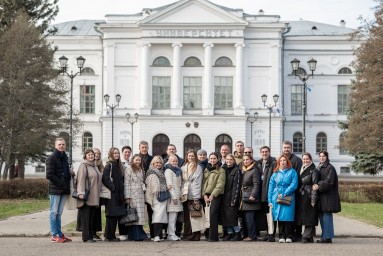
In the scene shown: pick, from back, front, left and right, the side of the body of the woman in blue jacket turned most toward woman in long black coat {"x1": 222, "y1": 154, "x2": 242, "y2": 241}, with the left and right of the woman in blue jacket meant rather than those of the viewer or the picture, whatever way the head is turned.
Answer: right

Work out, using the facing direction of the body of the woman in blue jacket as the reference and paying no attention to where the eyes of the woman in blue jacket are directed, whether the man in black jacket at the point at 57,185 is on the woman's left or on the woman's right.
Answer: on the woman's right

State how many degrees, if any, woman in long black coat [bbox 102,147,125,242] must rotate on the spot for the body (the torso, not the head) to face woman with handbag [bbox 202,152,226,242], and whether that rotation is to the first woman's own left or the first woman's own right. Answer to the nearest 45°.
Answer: approximately 45° to the first woman's own left

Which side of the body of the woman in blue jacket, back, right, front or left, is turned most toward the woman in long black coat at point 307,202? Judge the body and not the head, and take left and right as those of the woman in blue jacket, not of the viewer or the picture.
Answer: left

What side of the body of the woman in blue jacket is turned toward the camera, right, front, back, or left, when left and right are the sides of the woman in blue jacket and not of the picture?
front

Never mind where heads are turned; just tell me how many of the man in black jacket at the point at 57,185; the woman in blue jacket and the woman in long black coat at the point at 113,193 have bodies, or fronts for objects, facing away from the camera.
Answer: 0

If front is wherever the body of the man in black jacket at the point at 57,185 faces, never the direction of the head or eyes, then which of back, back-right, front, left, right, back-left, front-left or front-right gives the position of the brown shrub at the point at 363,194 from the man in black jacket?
left

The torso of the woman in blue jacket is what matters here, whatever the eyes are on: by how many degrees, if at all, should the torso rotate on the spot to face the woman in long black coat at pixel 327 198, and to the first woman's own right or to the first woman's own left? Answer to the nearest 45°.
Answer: approximately 90° to the first woman's own left

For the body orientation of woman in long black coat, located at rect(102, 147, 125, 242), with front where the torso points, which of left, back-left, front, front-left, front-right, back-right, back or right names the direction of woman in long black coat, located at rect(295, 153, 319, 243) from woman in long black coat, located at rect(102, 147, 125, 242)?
front-left

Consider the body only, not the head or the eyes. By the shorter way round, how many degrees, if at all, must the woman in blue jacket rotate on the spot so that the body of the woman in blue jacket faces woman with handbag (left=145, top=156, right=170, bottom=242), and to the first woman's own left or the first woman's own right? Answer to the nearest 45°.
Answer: approximately 90° to the first woman's own right

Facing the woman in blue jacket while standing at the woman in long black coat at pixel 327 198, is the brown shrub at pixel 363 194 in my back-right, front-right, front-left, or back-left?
back-right

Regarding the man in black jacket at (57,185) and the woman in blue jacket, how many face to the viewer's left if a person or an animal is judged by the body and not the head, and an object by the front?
0

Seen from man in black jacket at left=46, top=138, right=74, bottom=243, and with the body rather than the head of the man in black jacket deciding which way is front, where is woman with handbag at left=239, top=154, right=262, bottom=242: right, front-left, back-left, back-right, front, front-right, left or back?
front-left
